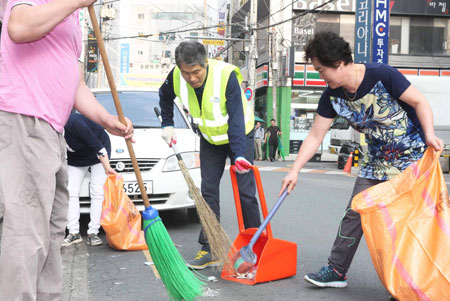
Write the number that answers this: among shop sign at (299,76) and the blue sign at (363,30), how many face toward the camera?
2

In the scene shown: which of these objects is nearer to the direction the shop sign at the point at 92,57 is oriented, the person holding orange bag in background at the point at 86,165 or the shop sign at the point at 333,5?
the person holding orange bag in background

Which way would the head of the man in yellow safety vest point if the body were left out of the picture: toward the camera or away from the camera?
toward the camera

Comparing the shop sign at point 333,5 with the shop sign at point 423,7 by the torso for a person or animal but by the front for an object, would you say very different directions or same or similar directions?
same or similar directions

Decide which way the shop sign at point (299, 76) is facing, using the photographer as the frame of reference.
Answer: facing the viewer

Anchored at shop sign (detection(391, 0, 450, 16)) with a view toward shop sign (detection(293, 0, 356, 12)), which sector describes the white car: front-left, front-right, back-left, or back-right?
front-left

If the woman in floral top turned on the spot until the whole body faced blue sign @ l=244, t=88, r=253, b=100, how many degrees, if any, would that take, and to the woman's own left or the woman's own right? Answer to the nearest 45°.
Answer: approximately 135° to the woman's own right

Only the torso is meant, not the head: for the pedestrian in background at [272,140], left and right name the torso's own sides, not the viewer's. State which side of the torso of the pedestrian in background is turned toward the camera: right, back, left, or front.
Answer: front

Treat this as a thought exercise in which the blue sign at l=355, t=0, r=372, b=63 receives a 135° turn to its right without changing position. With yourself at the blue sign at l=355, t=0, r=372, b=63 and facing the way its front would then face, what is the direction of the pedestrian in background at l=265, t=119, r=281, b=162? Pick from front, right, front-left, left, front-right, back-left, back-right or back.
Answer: front

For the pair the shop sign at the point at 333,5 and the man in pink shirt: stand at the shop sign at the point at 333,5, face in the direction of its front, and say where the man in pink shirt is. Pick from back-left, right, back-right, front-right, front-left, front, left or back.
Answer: front

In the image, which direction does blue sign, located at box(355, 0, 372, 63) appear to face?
toward the camera

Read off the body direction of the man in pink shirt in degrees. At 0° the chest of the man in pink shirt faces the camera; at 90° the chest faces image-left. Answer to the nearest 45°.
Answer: approximately 270°

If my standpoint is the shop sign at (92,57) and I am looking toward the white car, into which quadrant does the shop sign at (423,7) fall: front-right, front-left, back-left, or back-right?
front-left
